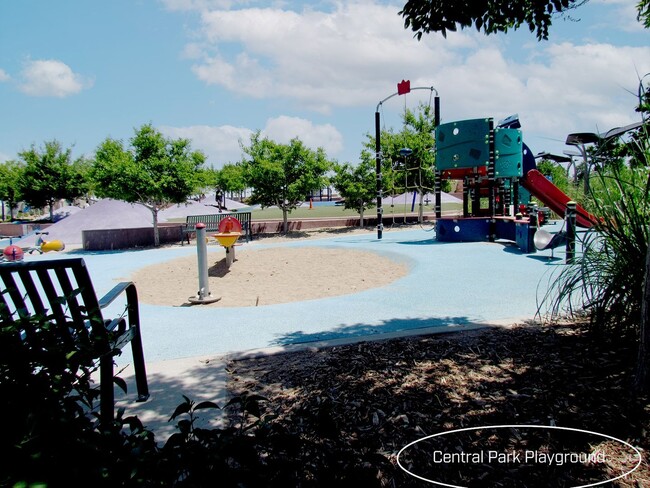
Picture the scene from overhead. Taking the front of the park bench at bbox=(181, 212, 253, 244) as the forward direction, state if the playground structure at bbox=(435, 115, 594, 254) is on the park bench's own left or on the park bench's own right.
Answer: on the park bench's own left

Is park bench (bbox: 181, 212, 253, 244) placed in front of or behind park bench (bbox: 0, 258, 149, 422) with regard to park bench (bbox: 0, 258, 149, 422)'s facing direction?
in front

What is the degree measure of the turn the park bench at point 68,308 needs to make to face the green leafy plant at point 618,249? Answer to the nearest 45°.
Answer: approximately 45° to its right

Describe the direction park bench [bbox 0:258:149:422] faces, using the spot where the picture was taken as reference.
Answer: facing away from the viewer and to the right of the viewer

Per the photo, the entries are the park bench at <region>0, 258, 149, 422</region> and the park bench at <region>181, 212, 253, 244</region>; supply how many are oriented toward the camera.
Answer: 1

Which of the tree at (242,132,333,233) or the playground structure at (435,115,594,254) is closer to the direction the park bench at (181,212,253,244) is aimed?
the playground structure

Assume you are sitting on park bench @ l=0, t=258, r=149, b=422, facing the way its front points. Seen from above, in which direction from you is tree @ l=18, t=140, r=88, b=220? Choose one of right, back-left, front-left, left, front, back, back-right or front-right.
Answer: front-left

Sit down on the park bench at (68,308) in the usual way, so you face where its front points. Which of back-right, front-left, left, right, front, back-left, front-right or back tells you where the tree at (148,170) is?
front-left

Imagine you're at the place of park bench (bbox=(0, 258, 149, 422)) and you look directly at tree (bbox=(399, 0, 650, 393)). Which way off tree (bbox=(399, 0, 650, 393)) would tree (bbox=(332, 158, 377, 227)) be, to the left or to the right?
left
